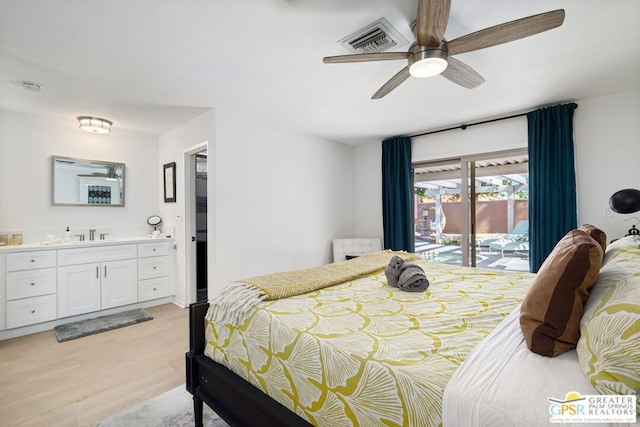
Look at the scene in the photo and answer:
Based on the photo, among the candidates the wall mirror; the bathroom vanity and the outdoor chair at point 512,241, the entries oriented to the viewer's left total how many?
1

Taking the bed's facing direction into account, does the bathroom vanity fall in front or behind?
in front

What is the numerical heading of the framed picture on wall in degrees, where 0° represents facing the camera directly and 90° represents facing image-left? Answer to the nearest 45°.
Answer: approximately 45°

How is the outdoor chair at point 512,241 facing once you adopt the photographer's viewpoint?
facing to the left of the viewer

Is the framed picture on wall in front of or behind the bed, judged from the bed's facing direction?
in front

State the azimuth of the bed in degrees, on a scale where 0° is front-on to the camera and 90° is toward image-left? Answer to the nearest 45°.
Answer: approximately 135°

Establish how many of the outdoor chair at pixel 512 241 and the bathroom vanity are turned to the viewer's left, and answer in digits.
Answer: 1

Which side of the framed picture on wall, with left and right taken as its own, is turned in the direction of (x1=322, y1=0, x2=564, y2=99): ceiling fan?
left
